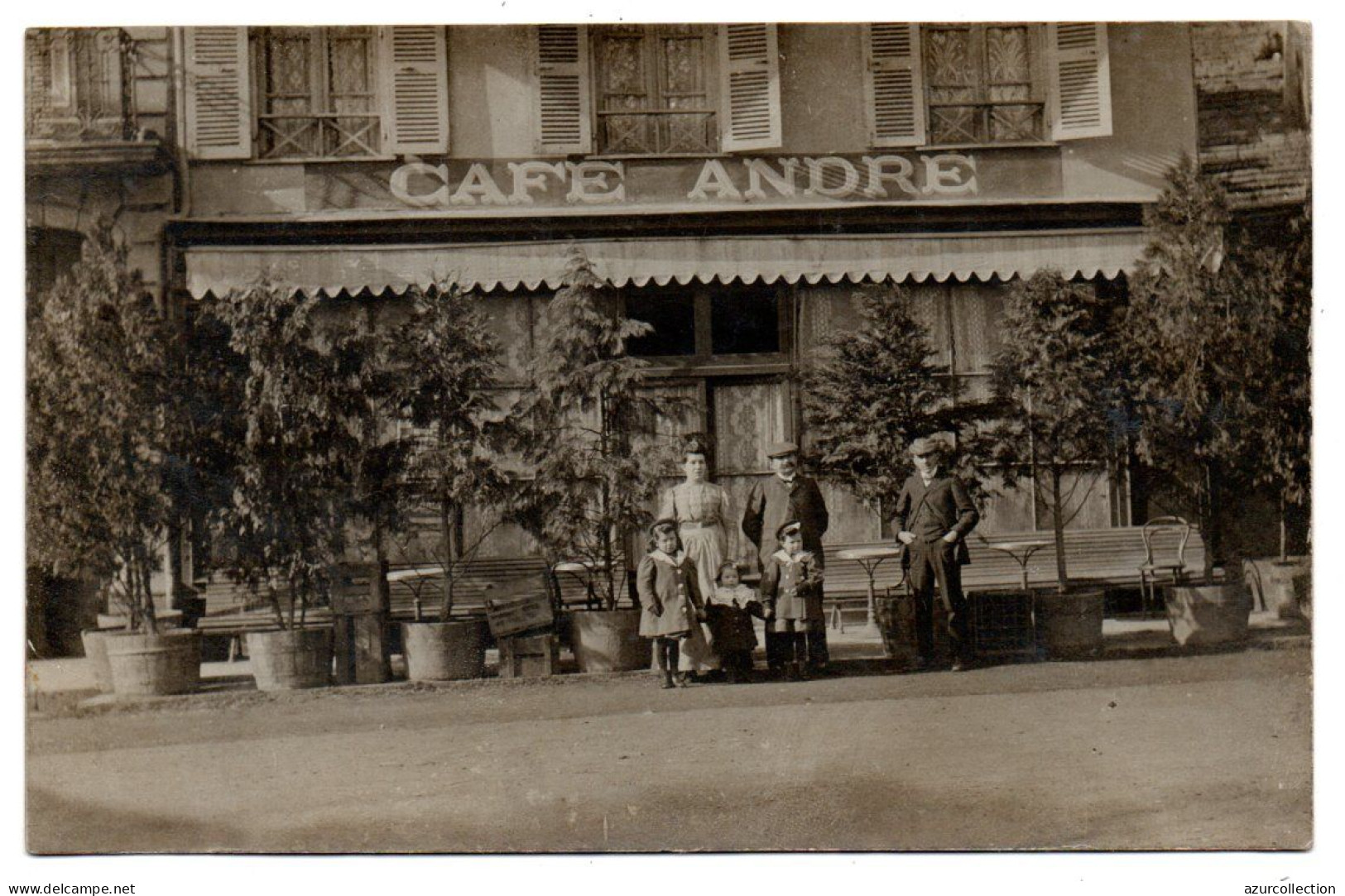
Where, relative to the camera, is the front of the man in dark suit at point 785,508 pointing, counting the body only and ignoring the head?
toward the camera

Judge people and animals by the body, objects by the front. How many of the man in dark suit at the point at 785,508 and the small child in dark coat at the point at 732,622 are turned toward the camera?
2

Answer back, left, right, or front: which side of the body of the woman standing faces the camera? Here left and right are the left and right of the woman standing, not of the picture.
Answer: front

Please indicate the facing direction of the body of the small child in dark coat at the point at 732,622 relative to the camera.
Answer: toward the camera

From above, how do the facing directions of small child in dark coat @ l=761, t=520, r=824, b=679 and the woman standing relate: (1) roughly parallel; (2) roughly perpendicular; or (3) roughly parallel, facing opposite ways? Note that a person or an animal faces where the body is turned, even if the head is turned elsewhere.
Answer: roughly parallel

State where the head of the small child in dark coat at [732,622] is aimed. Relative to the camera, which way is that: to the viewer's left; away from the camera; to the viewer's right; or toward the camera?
toward the camera

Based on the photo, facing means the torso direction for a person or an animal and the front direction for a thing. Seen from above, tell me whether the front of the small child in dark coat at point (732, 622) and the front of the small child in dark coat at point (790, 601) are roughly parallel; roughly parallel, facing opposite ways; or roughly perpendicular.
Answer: roughly parallel

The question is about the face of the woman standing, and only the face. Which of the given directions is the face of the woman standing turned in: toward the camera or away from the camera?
toward the camera

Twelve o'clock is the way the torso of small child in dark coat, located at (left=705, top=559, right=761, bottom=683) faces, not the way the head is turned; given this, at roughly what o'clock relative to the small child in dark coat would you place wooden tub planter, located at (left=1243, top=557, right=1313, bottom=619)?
The wooden tub planter is roughly at 9 o'clock from the small child in dark coat.

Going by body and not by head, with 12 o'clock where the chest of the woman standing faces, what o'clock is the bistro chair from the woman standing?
The bistro chair is roughly at 9 o'clock from the woman standing.

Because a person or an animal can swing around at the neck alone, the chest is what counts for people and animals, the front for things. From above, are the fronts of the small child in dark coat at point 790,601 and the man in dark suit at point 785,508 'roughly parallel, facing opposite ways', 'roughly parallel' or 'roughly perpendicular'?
roughly parallel

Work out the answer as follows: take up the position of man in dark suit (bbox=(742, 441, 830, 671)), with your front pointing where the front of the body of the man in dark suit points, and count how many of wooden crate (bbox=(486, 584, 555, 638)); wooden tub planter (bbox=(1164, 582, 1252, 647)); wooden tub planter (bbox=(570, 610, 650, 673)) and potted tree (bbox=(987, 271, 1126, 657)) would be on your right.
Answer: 2
